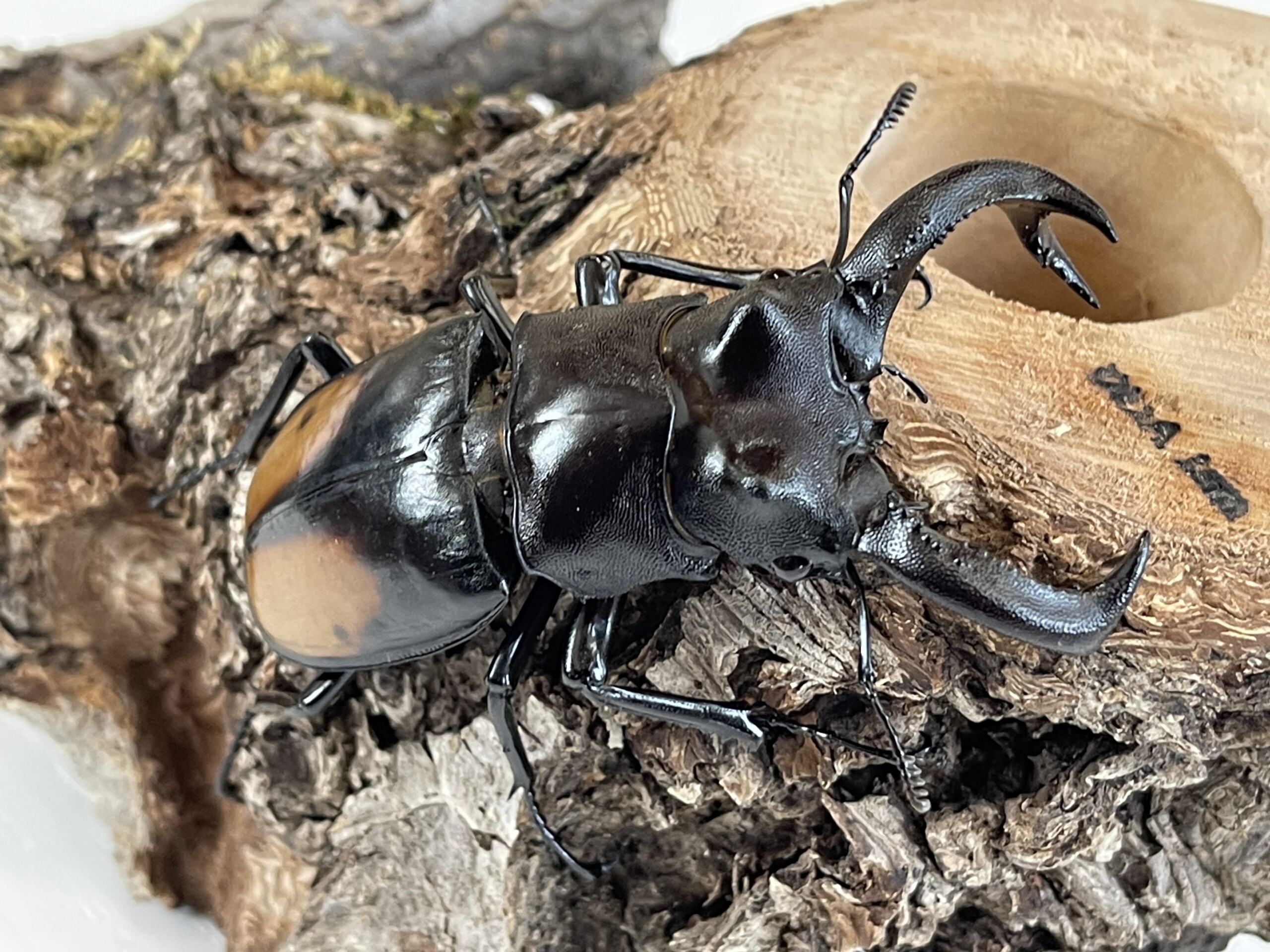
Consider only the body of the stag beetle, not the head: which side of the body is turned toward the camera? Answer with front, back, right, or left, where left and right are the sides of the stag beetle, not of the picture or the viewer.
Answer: right
